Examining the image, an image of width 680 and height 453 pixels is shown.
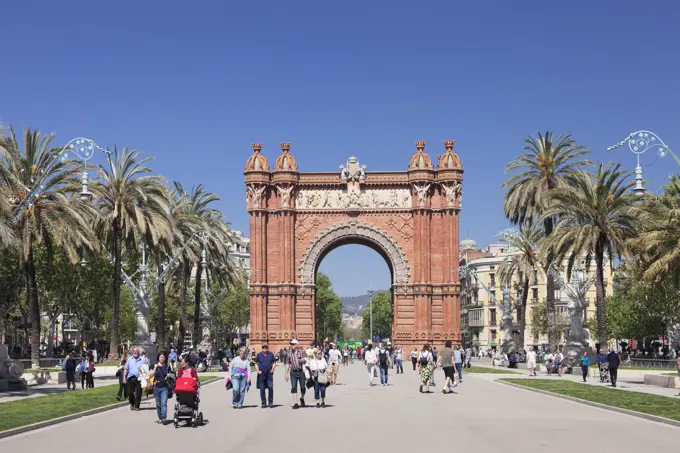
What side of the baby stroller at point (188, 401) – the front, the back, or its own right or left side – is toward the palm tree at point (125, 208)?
back

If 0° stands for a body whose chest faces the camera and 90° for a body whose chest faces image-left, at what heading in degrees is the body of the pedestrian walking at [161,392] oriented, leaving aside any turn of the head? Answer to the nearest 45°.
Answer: approximately 0°

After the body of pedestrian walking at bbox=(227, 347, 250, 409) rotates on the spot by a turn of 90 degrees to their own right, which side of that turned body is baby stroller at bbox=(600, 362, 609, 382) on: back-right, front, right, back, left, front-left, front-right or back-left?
back-right

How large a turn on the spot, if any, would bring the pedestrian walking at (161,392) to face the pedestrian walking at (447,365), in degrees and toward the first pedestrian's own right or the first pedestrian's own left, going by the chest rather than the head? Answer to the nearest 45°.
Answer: approximately 135° to the first pedestrian's own left

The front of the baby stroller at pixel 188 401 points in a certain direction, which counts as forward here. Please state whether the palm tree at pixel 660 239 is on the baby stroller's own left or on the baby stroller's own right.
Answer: on the baby stroller's own left

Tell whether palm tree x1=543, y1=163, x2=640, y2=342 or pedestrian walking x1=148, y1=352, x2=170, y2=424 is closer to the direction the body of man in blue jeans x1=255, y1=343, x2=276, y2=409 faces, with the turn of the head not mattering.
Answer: the pedestrian walking

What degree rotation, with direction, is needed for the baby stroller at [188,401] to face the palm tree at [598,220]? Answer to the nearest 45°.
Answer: approximately 135° to its left
